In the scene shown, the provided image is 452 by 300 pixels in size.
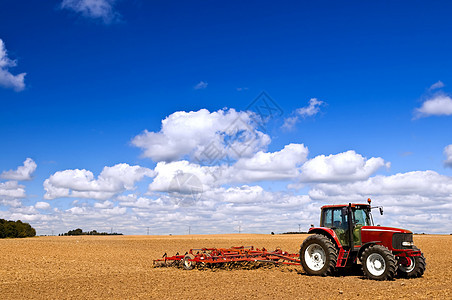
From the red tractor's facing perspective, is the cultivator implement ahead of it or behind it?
behind

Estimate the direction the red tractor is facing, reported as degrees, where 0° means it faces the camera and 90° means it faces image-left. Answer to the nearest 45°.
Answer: approximately 315°
